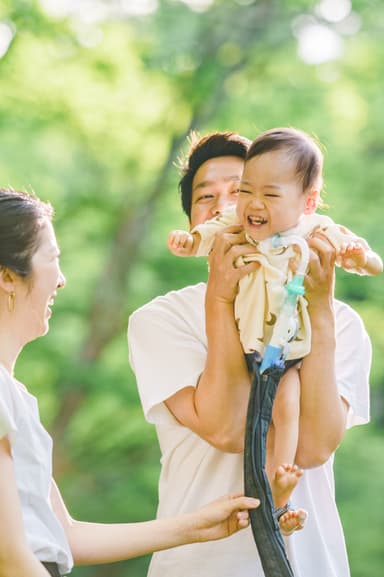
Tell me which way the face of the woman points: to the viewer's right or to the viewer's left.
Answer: to the viewer's right

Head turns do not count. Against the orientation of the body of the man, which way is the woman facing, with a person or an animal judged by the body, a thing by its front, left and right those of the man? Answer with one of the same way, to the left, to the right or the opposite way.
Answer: to the left

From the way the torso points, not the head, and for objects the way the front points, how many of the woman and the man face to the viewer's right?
1

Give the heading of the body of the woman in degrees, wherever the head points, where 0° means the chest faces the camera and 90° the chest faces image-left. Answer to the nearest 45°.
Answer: approximately 270°

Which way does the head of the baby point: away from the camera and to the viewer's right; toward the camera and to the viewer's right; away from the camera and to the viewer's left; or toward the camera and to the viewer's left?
toward the camera and to the viewer's left

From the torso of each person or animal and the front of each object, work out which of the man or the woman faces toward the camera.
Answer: the man

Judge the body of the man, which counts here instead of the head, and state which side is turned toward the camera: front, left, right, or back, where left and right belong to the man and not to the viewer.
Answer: front
